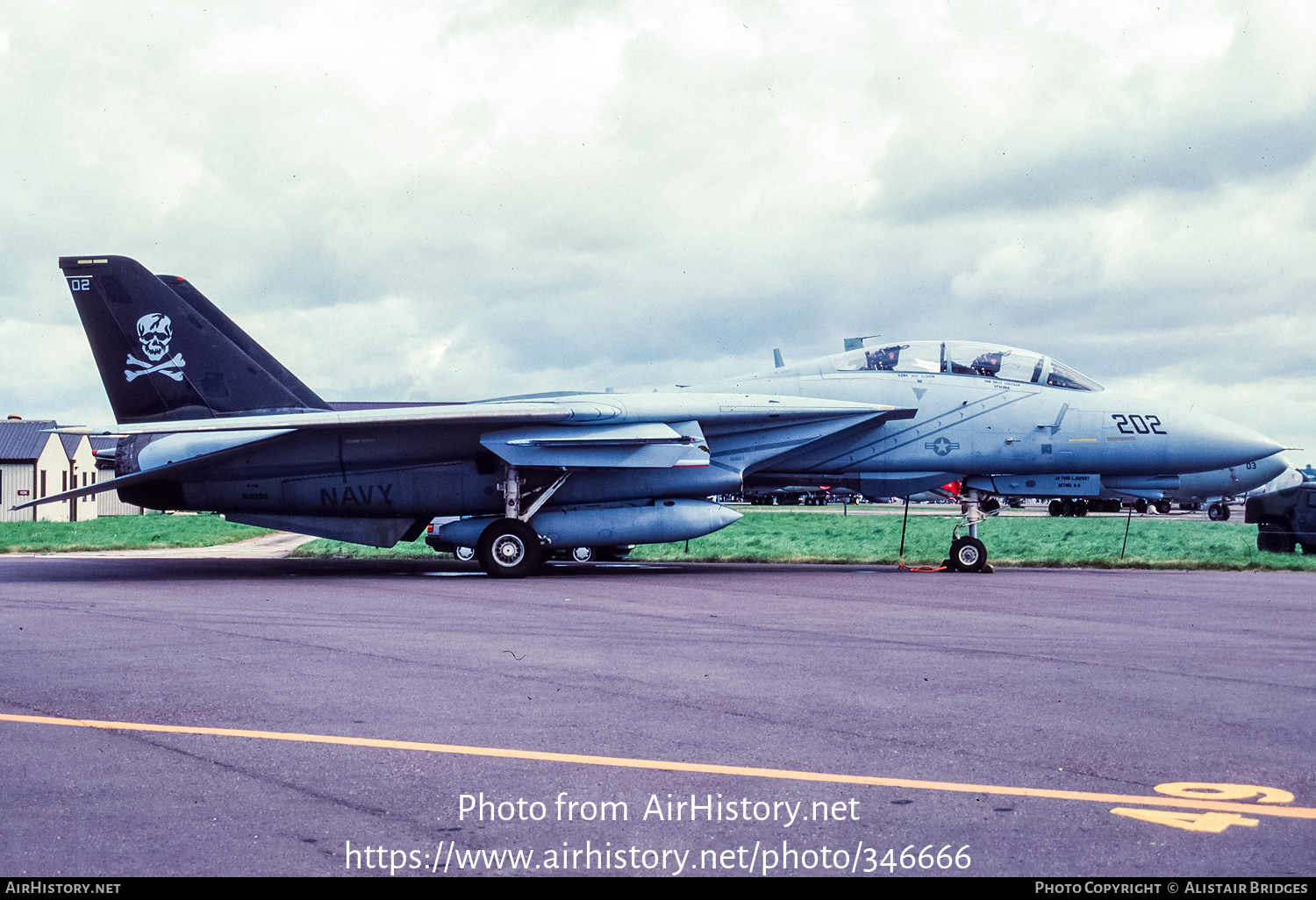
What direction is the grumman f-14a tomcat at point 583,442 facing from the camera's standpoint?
to the viewer's right
